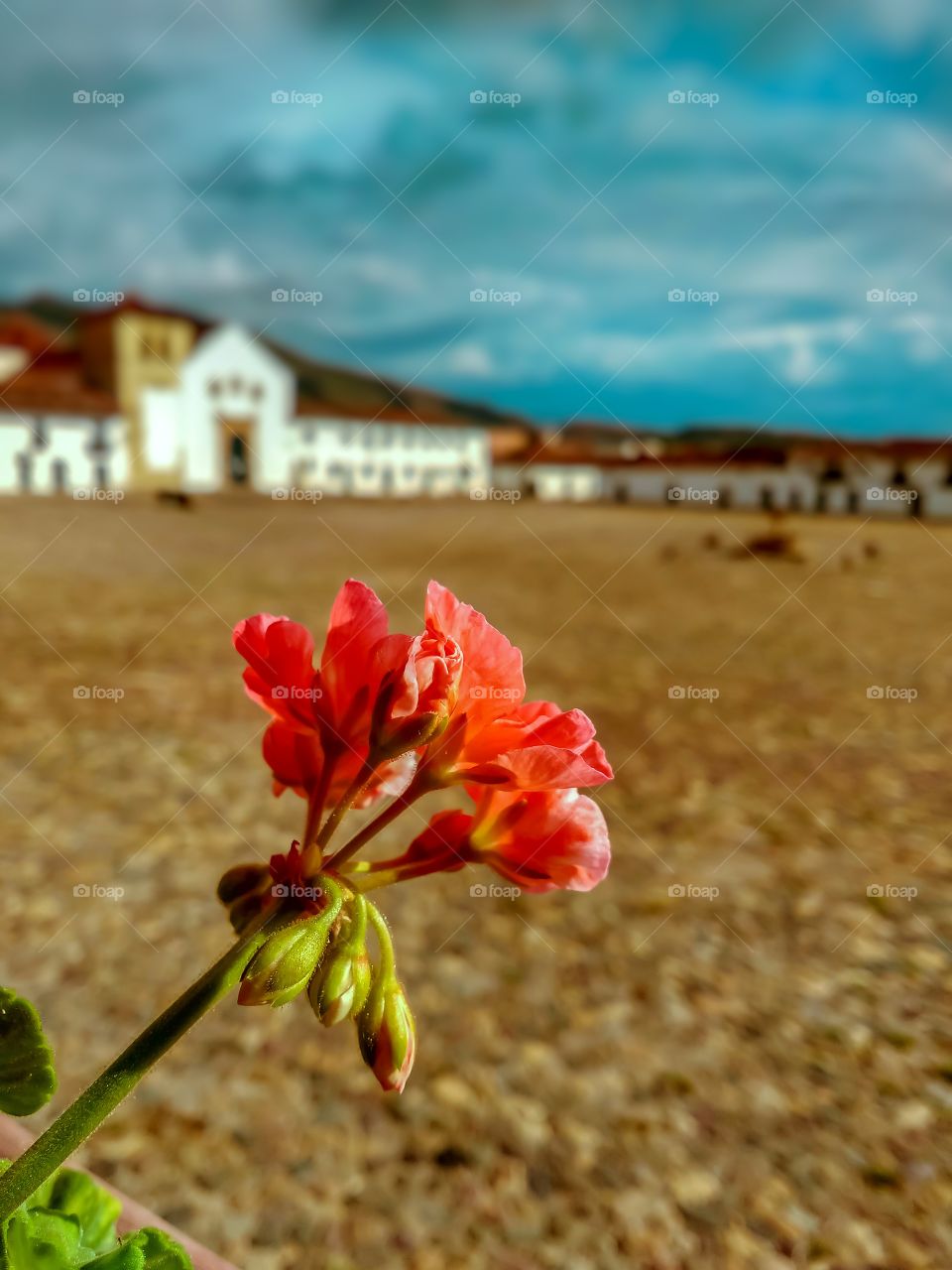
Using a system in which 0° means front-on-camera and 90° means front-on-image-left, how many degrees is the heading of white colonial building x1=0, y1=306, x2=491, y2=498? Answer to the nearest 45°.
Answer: approximately 0°

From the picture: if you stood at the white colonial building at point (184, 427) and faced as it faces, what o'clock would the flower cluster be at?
The flower cluster is roughly at 12 o'clock from the white colonial building.
